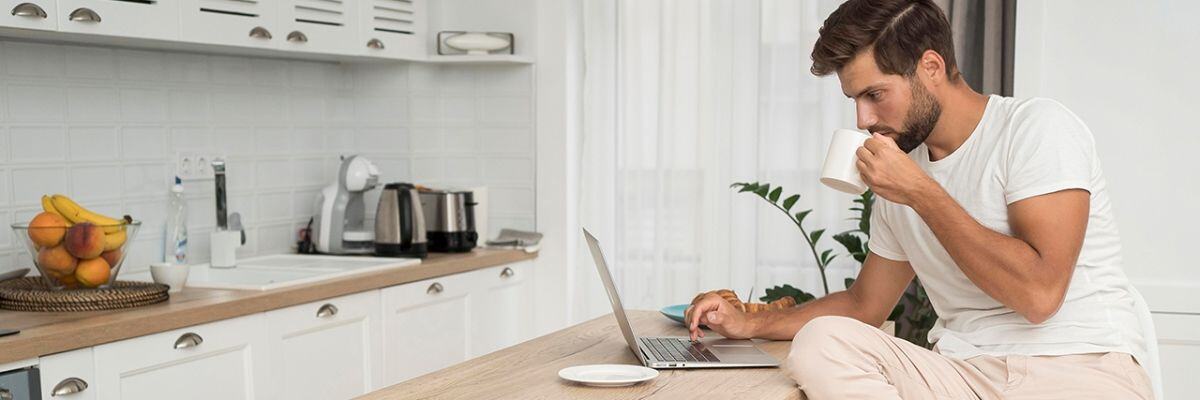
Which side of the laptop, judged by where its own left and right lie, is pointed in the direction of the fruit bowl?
back

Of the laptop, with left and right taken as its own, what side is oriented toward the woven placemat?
back

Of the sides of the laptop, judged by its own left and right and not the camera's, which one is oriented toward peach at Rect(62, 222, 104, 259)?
back

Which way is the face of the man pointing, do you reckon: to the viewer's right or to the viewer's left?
to the viewer's left

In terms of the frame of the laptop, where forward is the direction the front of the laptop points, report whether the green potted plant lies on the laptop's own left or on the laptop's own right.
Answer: on the laptop's own left

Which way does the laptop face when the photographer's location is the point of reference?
facing to the right of the viewer
